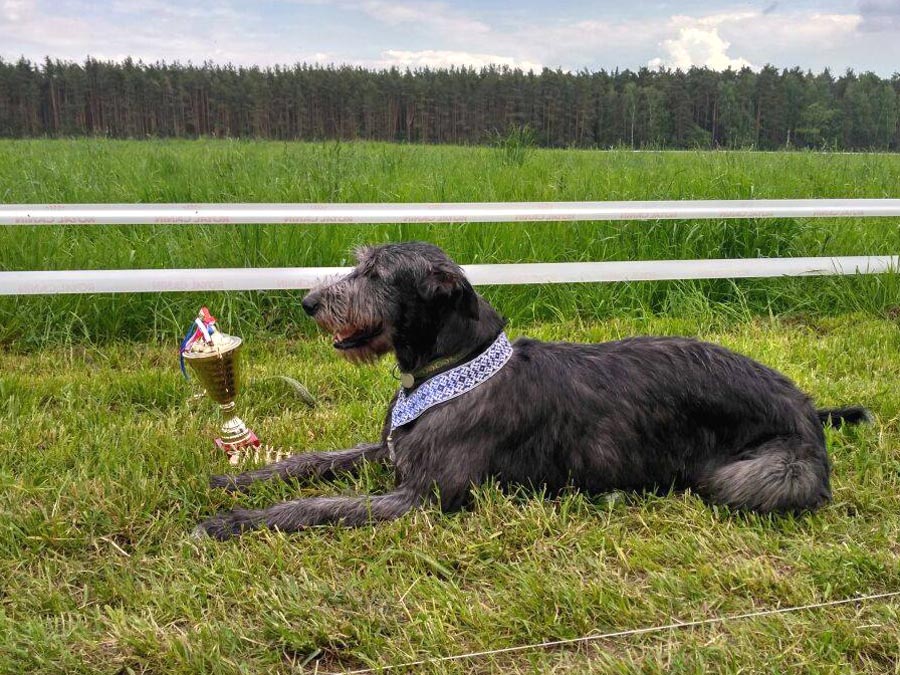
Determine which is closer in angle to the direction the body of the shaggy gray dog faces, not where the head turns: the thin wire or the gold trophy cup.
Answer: the gold trophy cup

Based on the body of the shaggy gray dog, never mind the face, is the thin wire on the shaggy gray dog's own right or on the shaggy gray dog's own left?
on the shaggy gray dog's own left

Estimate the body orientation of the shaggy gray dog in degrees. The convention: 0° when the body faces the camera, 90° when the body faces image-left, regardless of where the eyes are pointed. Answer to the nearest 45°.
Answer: approximately 90°

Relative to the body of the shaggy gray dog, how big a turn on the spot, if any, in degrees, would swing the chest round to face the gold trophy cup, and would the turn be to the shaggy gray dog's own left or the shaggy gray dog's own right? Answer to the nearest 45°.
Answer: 0° — it already faces it
